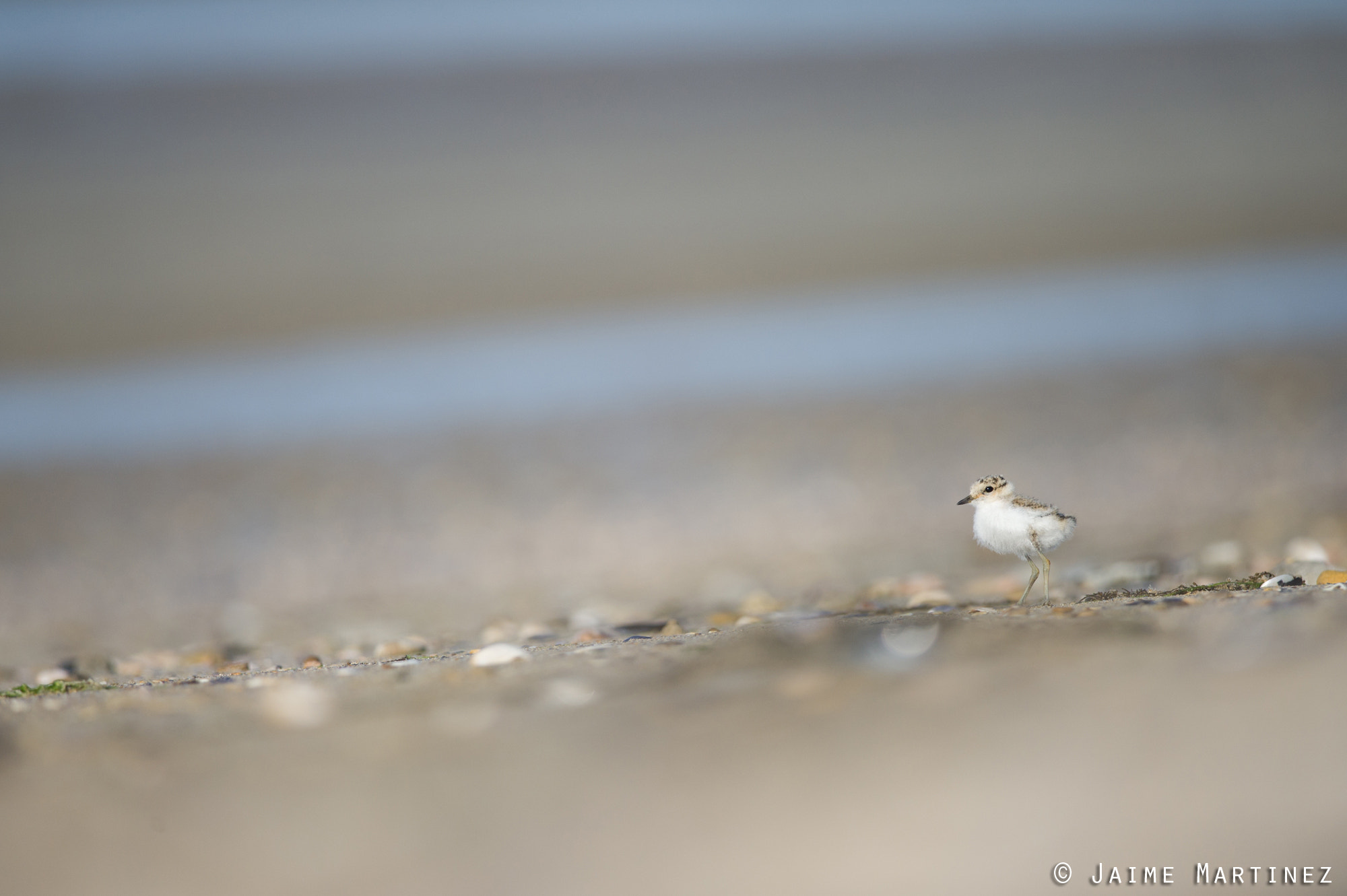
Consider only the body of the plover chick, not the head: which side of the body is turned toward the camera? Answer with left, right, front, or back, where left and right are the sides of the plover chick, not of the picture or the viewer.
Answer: left

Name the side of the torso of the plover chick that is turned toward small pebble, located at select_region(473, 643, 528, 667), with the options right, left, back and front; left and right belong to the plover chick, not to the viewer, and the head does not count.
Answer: front

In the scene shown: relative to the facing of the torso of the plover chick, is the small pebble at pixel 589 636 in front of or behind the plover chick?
in front

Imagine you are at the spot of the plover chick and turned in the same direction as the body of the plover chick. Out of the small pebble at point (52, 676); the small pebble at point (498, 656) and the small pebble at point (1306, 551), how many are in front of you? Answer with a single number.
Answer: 2

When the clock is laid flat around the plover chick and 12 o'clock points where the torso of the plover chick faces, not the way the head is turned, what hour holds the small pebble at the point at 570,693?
The small pebble is roughly at 11 o'clock from the plover chick.

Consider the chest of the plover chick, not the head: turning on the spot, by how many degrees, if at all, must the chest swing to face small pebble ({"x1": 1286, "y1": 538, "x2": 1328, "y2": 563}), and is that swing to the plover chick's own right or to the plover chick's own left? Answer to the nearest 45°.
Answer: approximately 135° to the plover chick's own right
